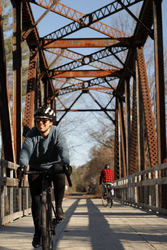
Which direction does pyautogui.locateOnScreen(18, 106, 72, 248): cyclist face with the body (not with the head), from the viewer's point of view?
toward the camera

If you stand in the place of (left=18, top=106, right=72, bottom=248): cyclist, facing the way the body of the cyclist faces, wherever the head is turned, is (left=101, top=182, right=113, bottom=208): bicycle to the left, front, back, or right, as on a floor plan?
back
